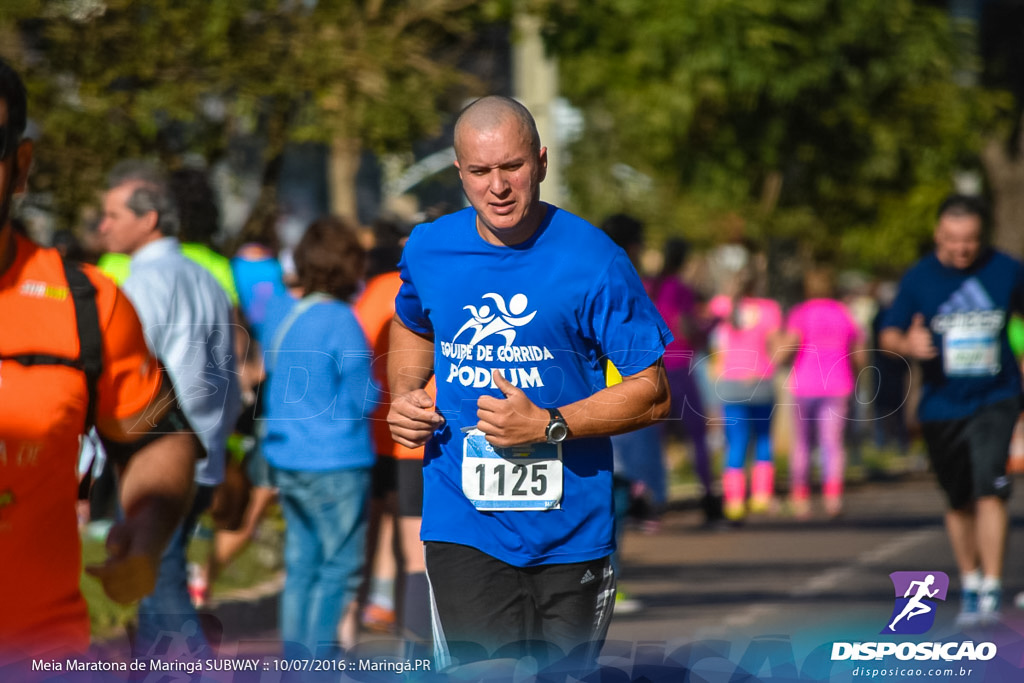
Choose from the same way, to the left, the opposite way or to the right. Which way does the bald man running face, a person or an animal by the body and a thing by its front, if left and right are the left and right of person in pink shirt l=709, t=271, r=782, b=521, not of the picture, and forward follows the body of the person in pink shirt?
the opposite way

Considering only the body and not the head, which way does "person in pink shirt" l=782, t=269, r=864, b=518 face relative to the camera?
away from the camera

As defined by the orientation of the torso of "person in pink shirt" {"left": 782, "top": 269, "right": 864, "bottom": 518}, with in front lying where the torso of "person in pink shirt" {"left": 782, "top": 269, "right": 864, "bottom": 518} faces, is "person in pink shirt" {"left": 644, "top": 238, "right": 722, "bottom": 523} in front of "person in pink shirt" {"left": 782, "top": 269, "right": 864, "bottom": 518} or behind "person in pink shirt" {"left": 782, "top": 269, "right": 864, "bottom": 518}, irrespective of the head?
behind

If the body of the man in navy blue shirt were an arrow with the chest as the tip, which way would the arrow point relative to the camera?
toward the camera

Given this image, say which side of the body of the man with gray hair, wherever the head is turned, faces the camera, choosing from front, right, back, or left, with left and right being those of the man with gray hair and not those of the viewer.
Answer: left

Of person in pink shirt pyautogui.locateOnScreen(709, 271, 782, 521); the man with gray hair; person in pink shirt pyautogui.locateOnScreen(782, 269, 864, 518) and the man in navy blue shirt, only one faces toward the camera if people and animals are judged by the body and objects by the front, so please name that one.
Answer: the man in navy blue shirt

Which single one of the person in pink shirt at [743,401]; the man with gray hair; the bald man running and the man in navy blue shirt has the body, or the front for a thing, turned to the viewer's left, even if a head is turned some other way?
the man with gray hair

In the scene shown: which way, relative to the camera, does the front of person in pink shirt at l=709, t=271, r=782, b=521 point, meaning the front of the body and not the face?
away from the camera

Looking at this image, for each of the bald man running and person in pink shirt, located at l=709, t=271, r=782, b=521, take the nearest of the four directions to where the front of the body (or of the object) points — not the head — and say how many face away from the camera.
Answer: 1

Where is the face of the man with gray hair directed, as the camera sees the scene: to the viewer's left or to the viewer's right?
to the viewer's left
